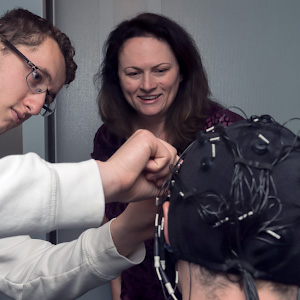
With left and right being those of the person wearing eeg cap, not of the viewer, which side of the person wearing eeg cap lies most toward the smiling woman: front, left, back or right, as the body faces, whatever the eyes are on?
front

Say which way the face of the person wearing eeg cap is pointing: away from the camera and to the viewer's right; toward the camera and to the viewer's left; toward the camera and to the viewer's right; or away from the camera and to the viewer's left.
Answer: away from the camera and to the viewer's left

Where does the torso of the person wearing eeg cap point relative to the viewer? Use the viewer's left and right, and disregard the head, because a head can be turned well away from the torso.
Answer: facing away from the viewer
